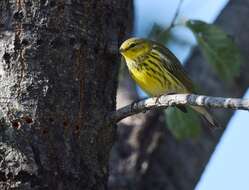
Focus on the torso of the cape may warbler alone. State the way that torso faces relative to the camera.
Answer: to the viewer's left
